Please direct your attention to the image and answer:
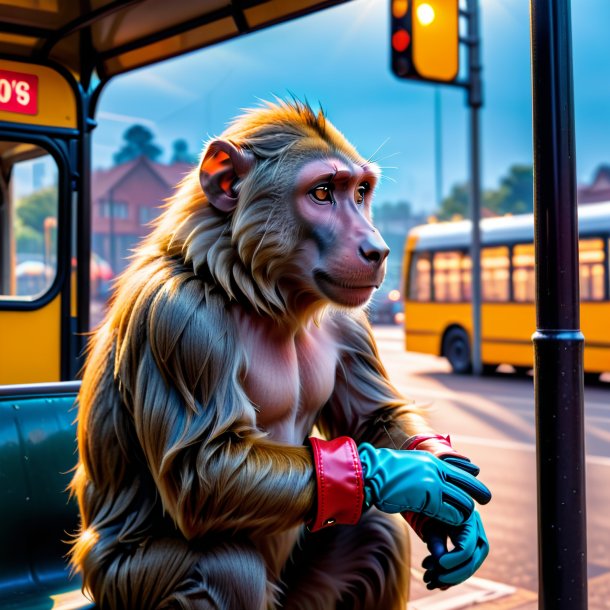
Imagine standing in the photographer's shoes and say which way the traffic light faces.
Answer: facing the viewer and to the left of the viewer

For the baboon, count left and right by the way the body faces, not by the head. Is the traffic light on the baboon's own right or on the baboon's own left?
on the baboon's own left

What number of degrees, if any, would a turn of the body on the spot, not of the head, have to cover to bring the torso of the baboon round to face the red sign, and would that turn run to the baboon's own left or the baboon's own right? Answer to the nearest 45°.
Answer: approximately 180°

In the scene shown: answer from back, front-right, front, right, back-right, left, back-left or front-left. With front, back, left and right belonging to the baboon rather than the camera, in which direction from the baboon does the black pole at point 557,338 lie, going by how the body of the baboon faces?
front-left

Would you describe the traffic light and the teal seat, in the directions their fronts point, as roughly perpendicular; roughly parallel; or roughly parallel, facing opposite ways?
roughly perpendicular

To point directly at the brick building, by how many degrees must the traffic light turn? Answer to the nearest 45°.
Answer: approximately 90° to its right

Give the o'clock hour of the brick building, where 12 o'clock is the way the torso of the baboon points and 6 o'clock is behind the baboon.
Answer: The brick building is roughly at 7 o'clock from the baboon.

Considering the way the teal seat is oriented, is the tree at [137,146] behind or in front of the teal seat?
behind

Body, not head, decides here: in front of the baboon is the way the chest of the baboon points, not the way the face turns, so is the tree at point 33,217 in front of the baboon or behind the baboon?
behind

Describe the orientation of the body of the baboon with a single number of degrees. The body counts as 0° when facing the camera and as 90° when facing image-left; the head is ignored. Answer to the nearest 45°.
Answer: approximately 315°
